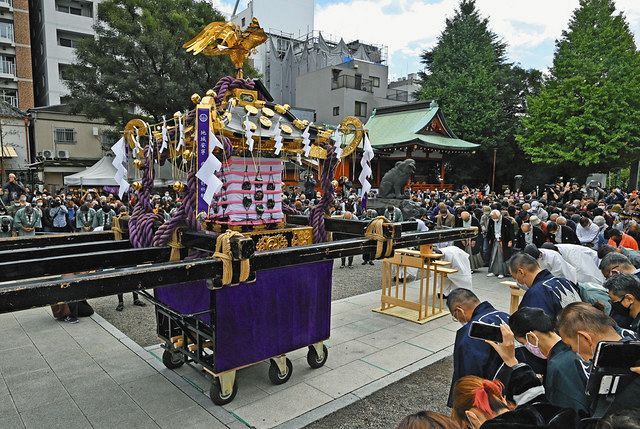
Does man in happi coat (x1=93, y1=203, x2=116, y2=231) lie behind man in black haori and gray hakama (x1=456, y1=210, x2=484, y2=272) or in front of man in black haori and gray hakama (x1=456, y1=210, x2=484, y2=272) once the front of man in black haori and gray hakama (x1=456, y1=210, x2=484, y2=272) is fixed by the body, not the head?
in front

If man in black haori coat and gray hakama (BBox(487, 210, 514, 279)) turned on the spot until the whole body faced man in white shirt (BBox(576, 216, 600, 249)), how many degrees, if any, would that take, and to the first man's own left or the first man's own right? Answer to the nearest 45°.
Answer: approximately 90° to the first man's own left

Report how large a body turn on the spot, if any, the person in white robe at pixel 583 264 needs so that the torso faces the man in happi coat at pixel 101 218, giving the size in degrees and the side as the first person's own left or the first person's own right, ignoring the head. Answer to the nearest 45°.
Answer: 0° — they already face them

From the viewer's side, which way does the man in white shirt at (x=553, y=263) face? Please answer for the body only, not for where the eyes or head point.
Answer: to the viewer's left

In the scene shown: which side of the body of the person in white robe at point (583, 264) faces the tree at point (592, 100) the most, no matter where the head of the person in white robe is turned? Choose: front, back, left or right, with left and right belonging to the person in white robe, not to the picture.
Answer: right

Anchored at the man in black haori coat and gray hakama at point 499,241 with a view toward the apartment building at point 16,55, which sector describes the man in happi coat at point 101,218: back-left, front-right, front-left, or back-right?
front-left

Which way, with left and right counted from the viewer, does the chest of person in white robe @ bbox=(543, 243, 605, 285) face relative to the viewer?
facing to the left of the viewer

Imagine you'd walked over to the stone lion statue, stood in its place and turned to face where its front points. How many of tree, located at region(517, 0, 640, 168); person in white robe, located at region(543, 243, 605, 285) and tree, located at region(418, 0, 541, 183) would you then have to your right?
1

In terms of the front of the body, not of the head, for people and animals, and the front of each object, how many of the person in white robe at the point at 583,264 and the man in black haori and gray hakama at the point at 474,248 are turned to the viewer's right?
0

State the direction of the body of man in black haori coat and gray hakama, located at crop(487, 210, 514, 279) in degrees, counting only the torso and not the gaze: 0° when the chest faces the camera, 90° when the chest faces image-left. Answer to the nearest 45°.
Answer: approximately 45°

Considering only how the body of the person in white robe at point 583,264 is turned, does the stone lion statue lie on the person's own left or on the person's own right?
on the person's own right

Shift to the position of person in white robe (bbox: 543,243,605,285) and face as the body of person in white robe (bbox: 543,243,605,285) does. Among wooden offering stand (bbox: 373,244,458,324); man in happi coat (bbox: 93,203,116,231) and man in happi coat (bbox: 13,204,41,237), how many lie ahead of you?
3

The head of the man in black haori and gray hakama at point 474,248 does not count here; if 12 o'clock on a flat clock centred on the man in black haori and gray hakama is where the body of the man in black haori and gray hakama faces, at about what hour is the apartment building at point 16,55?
The apartment building is roughly at 2 o'clock from the man in black haori and gray hakama.

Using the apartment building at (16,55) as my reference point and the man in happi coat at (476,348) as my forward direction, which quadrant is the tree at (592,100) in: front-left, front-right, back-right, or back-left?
front-left

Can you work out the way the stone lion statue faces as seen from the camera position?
facing to the right of the viewer
